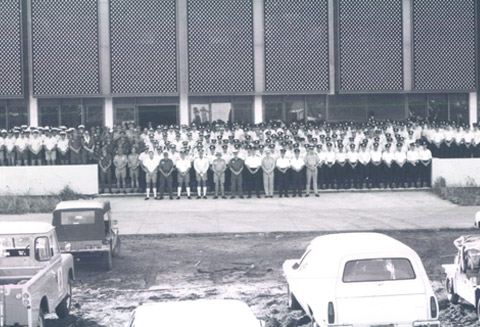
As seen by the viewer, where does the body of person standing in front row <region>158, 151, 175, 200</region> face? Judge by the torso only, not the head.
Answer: toward the camera

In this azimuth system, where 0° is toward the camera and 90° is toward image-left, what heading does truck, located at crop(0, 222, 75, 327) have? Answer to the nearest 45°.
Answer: approximately 225°

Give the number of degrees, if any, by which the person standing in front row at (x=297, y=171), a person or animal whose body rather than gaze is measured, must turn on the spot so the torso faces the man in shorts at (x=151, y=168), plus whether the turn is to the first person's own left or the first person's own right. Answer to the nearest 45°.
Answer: approximately 90° to the first person's own right

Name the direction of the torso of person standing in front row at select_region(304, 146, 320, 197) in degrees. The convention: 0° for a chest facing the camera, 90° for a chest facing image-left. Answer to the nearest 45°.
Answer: approximately 0°

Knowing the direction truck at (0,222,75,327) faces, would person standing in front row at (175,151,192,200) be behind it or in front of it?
in front

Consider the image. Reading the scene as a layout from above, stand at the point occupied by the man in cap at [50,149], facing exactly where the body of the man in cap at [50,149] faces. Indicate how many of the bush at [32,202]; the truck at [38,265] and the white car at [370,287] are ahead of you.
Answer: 3

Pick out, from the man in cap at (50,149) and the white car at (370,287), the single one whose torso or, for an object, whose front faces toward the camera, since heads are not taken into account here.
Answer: the man in cap

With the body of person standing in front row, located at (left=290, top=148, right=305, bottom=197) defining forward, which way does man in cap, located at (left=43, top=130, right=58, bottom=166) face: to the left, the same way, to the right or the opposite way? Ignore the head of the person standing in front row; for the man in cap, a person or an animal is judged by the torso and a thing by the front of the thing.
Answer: the same way

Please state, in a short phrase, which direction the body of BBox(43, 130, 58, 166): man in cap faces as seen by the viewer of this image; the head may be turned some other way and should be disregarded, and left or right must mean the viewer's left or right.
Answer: facing the viewer

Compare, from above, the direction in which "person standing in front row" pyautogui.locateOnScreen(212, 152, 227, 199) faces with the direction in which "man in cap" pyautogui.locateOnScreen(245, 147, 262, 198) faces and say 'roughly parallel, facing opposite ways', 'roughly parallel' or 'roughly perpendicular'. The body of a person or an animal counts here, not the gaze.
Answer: roughly parallel

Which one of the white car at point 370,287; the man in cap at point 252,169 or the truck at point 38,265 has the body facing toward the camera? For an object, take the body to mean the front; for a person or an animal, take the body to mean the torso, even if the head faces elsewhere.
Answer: the man in cap

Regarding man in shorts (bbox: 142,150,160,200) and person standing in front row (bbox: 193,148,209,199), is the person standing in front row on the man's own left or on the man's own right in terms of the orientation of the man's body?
on the man's own left

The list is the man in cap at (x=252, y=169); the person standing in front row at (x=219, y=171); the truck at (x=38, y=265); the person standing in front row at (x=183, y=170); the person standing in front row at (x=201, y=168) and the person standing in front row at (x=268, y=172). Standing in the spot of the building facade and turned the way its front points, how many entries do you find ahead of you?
6

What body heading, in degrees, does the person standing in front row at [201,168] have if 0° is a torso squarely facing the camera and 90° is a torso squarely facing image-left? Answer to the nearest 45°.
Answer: approximately 0°

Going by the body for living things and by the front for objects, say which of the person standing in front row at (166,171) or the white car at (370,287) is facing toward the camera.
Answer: the person standing in front row

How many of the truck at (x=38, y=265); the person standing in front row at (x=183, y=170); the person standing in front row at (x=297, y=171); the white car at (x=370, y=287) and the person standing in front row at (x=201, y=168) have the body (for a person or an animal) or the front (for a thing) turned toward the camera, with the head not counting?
3

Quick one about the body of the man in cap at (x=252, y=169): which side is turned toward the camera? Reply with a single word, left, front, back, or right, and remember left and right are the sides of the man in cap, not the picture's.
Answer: front
